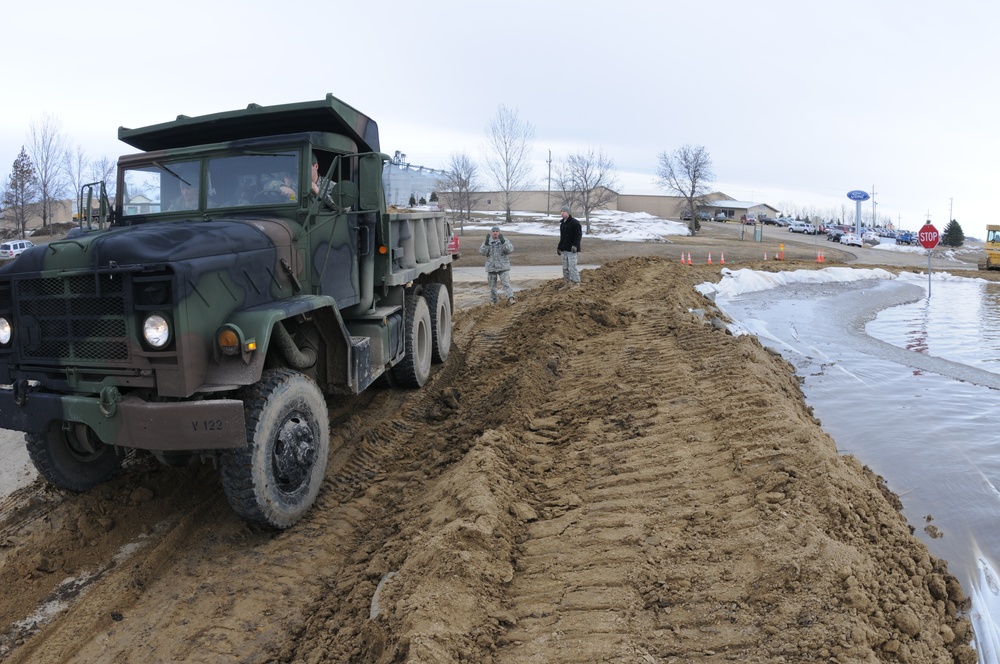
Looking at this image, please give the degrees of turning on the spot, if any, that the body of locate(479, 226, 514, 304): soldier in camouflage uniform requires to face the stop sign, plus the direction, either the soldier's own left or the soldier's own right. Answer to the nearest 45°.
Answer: approximately 135° to the soldier's own left

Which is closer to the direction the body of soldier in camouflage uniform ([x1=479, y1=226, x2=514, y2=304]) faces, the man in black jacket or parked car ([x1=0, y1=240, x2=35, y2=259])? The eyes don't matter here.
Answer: the man in black jacket

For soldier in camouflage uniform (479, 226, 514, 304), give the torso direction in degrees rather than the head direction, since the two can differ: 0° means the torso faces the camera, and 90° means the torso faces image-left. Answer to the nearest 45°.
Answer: approximately 0°

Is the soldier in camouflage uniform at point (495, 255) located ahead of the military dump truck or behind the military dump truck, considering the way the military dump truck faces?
behind

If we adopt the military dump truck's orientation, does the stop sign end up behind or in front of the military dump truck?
behind

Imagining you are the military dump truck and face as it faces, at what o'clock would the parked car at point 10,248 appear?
The parked car is roughly at 4 o'clock from the military dump truck.

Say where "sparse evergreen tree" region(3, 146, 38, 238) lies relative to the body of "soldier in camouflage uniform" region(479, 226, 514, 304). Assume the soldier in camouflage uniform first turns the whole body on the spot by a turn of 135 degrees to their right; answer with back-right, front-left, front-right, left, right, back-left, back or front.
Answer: front

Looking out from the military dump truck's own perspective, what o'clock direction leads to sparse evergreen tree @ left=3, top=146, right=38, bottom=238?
The sparse evergreen tree is roughly at 4 o'clock from the military dump truck.

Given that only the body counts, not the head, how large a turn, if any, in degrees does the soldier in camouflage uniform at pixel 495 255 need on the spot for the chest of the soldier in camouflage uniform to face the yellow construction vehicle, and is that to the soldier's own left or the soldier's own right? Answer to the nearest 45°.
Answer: approximately 135° to the soldier's own left

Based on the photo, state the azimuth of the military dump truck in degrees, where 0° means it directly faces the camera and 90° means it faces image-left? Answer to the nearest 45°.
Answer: approximately 45°
